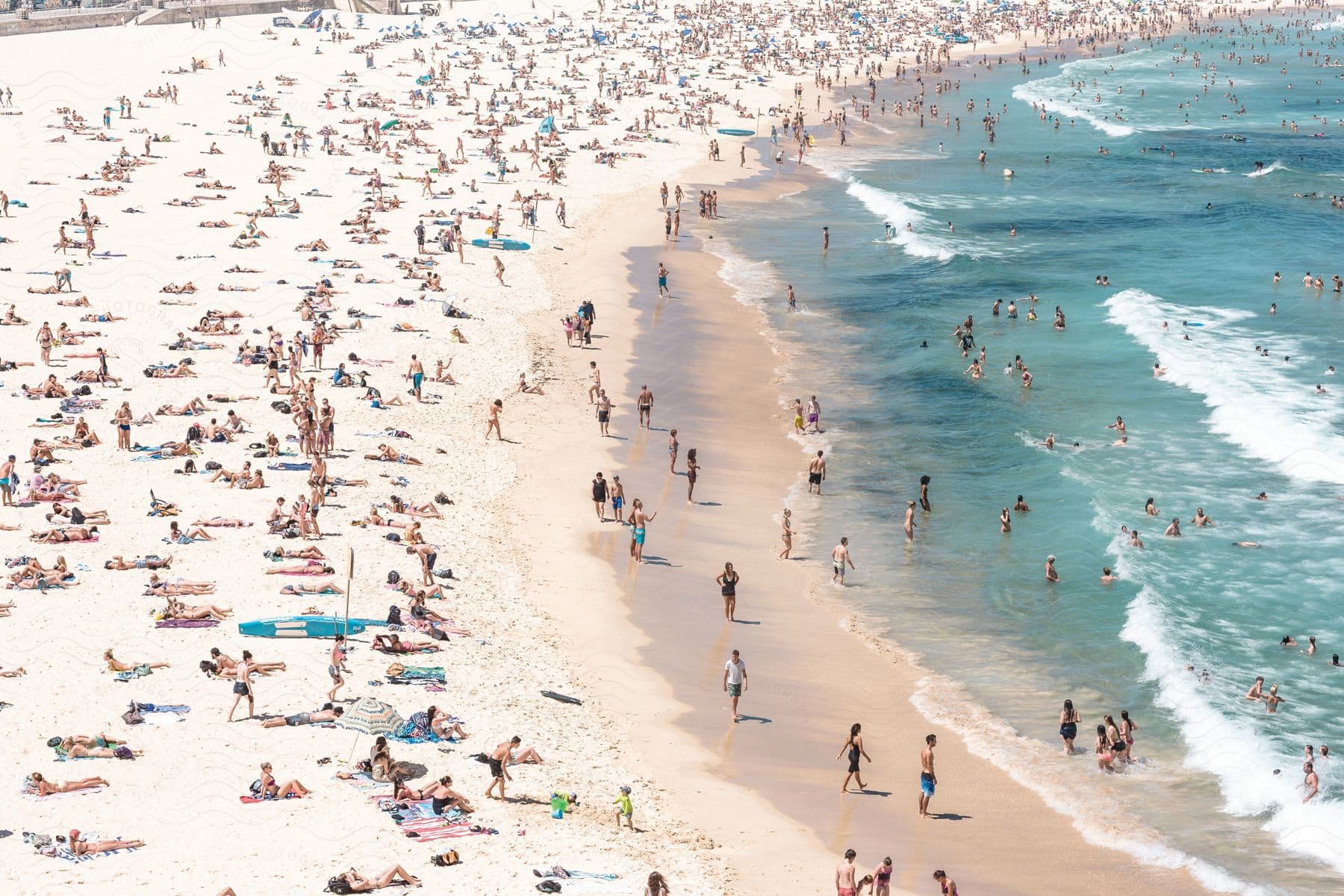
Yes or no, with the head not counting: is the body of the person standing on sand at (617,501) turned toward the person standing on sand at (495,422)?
no

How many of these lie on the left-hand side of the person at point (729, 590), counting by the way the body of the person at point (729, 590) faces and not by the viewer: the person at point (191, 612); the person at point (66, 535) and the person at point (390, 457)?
0

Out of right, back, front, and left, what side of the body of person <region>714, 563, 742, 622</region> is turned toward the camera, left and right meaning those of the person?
front

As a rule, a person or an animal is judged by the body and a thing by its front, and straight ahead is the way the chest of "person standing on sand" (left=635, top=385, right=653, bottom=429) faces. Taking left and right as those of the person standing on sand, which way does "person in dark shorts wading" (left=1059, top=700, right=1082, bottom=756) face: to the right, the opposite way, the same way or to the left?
the same way

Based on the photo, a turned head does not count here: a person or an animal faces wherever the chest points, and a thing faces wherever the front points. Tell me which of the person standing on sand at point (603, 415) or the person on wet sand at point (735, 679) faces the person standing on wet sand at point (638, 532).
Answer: the person standing on sand

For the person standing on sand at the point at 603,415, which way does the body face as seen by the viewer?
toward the camera

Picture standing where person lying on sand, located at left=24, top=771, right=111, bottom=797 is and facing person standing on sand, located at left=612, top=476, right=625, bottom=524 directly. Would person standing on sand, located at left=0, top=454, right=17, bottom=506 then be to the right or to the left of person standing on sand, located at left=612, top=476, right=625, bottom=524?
left

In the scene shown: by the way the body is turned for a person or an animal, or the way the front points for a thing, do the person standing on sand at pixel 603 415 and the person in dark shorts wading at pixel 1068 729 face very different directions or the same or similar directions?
very different directions
